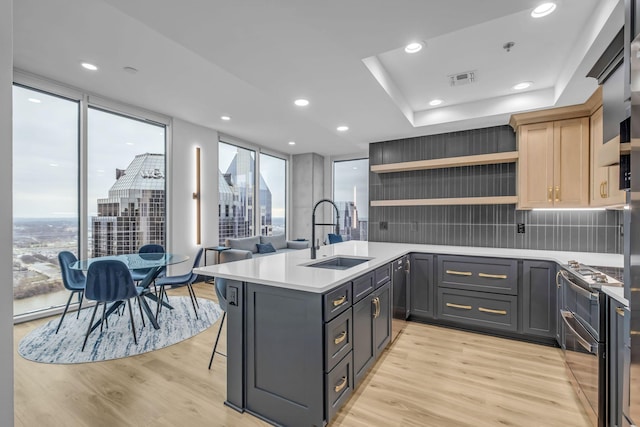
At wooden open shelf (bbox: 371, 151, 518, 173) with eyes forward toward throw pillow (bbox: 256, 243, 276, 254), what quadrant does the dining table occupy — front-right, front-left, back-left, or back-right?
front-left

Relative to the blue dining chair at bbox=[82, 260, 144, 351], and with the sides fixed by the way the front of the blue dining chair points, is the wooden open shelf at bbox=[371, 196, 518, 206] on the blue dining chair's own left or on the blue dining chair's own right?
on the blue dining chair's own right

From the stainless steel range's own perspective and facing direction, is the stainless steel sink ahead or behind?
ahead

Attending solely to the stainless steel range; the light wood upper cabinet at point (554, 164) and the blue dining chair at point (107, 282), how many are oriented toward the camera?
1

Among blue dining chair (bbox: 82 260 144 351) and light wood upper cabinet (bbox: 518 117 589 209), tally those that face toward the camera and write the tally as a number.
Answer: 1

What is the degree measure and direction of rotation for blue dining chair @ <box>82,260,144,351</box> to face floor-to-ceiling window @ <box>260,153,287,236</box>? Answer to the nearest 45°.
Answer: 0° — it already faces it

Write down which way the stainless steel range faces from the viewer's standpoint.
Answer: facing to the left of the viewer

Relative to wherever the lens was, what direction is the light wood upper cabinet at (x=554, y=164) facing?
facing the viewer

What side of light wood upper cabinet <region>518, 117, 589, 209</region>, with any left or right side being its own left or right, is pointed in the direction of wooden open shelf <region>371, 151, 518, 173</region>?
right

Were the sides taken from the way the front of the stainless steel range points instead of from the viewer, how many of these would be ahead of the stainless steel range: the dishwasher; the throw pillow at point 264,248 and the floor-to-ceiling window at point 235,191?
3

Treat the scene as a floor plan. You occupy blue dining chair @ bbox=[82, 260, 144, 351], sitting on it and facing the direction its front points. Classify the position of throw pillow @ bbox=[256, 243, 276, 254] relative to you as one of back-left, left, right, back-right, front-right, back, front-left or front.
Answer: front

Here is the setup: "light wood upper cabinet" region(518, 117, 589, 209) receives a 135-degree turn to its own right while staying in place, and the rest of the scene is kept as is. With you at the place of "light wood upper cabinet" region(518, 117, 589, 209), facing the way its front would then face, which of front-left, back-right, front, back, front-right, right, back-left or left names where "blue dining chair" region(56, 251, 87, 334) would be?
left

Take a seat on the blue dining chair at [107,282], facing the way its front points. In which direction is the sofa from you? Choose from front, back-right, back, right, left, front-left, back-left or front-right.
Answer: front

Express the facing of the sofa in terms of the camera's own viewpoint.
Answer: facing the viewer and to the right of the viewer
